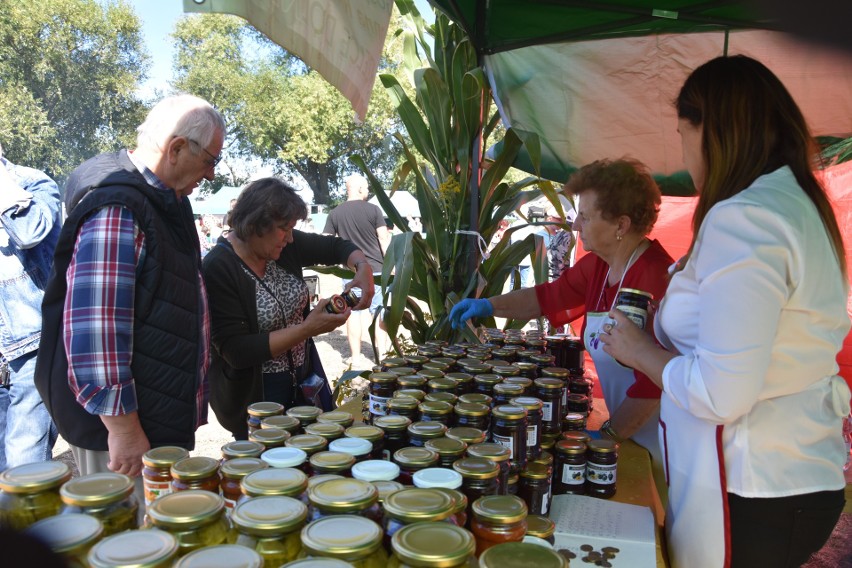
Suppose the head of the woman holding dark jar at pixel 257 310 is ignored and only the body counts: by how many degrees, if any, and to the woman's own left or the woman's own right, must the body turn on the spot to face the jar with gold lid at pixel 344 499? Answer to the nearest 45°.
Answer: approximately 45° to the woman's own right

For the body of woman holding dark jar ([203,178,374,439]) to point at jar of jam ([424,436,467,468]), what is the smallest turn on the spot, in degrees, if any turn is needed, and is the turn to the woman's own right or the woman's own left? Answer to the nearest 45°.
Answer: approximately 45° to the woman's own right

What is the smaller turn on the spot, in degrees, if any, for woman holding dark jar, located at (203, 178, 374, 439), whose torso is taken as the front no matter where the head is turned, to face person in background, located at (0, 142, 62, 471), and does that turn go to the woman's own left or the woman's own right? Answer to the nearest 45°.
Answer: approximately 180°

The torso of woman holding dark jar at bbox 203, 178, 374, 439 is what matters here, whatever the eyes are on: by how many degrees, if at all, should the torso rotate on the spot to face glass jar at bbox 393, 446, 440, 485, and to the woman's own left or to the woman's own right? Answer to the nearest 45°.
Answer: approximately 45° to the woman's own right

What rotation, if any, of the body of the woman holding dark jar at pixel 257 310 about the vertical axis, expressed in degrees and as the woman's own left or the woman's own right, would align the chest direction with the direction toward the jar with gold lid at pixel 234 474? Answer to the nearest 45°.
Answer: approximately 45° to the woman's own right

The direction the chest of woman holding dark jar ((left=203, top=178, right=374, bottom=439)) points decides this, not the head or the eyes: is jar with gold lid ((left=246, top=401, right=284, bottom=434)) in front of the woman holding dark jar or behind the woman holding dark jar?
in front

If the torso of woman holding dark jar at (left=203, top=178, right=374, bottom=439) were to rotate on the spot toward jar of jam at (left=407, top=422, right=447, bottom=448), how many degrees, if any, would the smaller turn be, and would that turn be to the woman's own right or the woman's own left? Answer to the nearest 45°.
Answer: approximately 45° to the woman's own right

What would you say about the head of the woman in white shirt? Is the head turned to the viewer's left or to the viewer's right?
to the viewer's left

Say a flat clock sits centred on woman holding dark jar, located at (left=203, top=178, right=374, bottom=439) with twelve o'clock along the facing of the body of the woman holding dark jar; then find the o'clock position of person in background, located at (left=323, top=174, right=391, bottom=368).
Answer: The person in background is roughly at 8 o'clock from the woman holding dark jar.

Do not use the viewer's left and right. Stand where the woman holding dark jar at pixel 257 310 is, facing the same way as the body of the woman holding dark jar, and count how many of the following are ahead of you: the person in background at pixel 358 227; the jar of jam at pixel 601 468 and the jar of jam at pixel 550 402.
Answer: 2

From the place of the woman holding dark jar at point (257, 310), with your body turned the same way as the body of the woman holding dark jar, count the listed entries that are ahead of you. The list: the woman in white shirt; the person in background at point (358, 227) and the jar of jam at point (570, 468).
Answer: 2

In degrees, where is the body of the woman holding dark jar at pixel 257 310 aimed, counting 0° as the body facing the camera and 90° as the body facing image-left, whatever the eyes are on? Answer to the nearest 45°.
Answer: approximately 315°

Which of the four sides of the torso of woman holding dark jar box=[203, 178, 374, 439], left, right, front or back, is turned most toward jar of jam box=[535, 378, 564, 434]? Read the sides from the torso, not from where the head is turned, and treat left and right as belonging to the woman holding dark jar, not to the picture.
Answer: front

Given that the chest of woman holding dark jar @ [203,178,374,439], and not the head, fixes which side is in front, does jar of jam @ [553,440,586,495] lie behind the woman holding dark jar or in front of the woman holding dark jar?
in front
